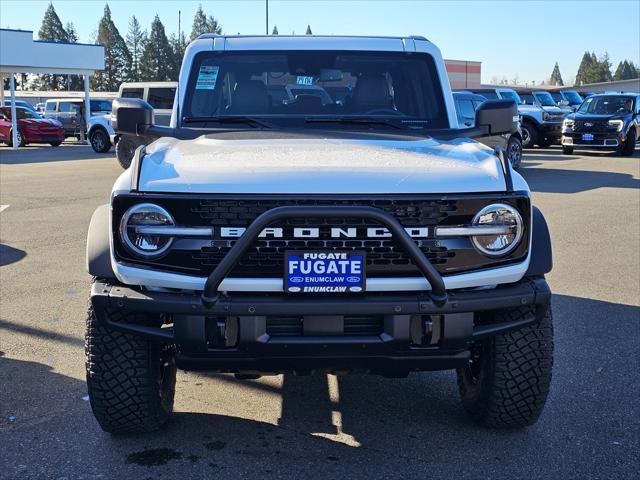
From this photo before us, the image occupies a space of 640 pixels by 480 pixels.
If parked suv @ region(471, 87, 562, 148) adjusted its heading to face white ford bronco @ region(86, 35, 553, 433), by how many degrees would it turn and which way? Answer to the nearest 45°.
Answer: approximately 45° to its right

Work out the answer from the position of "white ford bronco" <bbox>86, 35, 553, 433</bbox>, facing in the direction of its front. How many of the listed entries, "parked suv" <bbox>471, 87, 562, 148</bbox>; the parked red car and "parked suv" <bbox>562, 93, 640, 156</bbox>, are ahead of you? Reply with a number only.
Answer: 0

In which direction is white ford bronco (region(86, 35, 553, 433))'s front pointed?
toward the camera

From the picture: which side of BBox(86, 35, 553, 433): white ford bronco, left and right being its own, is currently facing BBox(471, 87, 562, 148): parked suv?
back

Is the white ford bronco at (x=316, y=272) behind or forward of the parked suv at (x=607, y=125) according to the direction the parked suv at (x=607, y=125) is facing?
forward

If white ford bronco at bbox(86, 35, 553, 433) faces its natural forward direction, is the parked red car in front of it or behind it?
behind

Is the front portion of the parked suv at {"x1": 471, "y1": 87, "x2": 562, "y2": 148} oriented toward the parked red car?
no

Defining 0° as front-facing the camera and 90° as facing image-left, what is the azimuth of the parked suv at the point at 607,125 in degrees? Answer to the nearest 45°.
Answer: approximately 45°

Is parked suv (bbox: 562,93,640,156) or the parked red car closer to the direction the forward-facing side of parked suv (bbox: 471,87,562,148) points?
the parked suv

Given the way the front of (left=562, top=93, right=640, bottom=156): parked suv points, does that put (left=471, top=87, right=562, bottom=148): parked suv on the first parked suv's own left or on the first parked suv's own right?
on the first parked suv's own right

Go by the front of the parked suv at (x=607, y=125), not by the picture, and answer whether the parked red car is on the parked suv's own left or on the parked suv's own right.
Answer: on the parked suv's own right

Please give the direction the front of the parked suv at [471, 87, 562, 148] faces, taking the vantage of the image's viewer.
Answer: facing the viewer and to the right of the viewer
